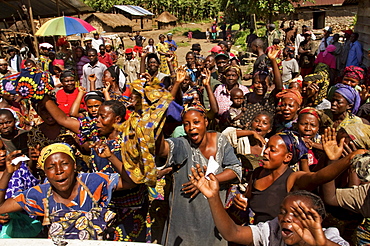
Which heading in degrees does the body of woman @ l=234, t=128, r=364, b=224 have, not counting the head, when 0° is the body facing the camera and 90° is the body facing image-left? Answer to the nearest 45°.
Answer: approximately 45°

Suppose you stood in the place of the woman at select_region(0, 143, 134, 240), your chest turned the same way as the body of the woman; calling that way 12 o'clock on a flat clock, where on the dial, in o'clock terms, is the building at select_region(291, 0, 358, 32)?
The building is roughly at 8 o'clock from the woman.

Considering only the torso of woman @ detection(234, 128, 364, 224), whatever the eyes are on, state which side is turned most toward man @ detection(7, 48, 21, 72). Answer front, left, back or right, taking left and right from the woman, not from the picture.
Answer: right

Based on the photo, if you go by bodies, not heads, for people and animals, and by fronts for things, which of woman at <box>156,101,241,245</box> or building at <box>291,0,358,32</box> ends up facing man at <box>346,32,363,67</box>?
the building

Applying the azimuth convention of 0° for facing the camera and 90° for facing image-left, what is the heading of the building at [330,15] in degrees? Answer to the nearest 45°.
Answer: approximately 0°

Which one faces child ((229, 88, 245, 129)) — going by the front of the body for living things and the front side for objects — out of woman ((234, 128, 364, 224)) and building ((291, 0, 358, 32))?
the building

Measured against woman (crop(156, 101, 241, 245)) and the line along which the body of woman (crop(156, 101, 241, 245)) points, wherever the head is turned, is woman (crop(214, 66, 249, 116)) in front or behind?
behind

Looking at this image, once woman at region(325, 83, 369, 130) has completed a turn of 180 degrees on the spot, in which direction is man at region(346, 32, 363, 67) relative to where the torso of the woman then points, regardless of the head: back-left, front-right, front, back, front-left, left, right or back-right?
front-left

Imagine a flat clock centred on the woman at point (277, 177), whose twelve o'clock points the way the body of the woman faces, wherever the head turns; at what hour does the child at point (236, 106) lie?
The child is roughly at 4 o'clock from the woman.

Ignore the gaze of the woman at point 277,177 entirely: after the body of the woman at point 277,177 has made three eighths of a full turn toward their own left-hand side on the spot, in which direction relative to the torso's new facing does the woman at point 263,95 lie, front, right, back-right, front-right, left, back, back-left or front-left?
left

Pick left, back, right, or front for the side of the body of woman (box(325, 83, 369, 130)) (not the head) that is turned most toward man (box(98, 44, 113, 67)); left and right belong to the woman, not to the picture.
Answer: right

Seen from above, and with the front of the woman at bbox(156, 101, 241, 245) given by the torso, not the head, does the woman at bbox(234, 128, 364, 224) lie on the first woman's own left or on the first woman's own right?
on the first woman's own left
